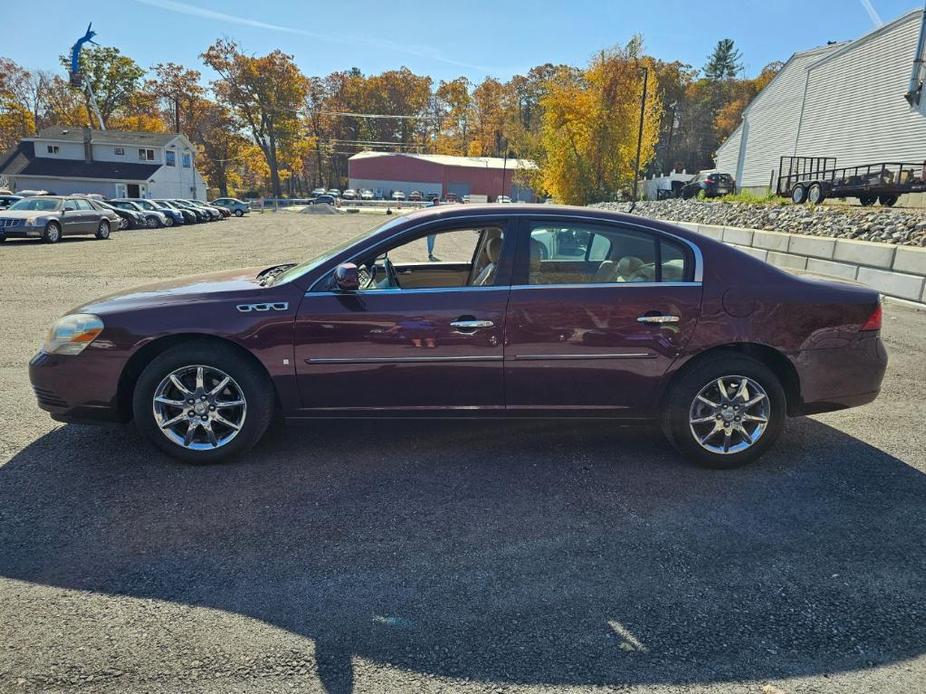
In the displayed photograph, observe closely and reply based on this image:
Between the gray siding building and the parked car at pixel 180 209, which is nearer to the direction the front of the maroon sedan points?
the parked car

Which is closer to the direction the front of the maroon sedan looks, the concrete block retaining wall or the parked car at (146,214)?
the parked car

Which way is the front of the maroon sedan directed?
to the viewer's left

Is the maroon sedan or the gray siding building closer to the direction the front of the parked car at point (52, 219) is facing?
the maroon sedan

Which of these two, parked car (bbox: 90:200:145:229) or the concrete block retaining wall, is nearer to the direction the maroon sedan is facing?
the parked car

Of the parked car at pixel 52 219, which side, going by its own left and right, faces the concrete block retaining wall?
left

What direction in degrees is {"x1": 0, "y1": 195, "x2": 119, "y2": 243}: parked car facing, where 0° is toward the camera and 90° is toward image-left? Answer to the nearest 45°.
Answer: approximately 45°

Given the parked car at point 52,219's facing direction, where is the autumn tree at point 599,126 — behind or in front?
behind
